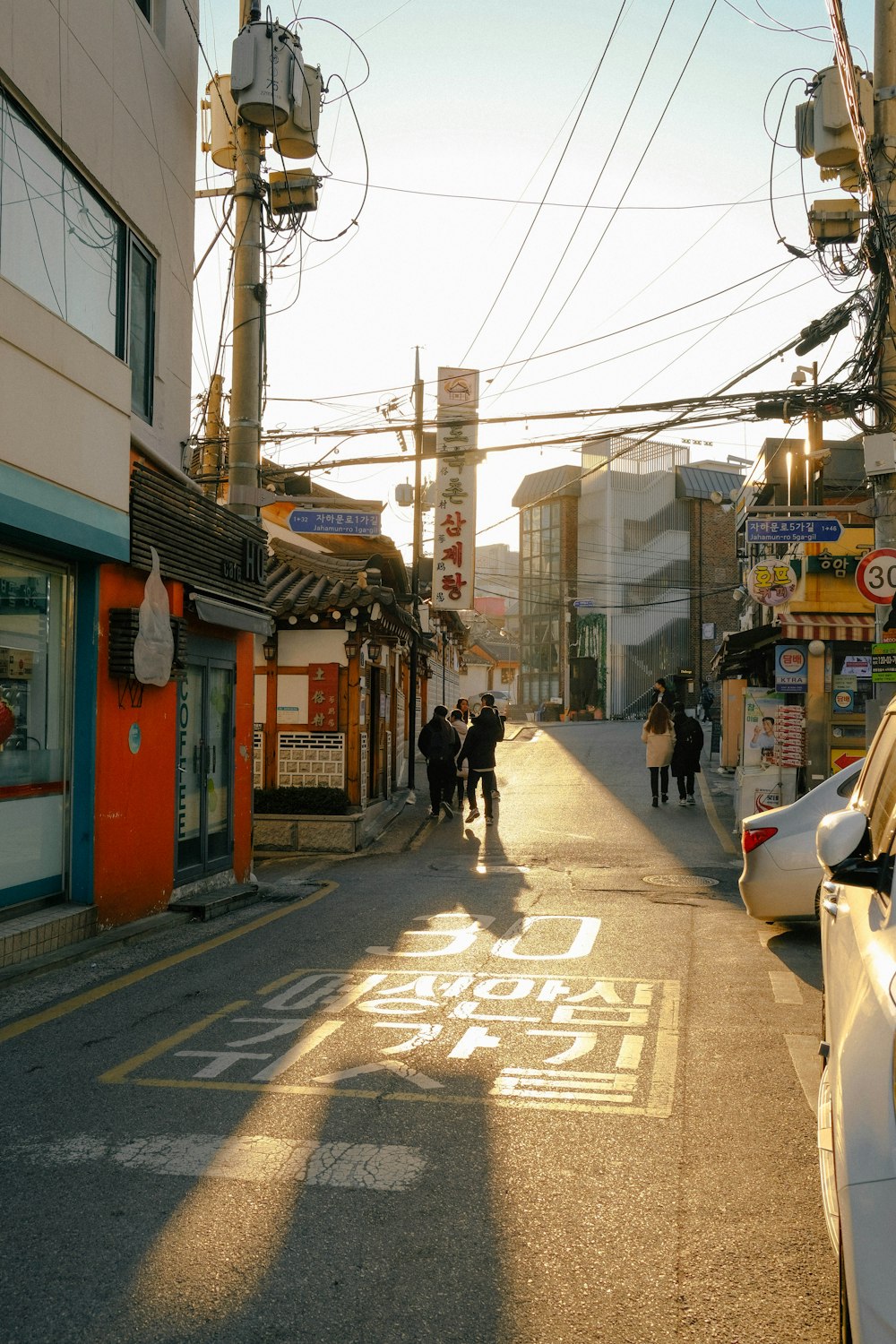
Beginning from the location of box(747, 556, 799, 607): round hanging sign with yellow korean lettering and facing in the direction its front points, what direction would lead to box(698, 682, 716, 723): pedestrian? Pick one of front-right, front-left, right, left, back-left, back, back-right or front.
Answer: back

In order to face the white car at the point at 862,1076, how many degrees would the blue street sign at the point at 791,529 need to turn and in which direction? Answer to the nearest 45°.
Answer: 0° — it already faces it

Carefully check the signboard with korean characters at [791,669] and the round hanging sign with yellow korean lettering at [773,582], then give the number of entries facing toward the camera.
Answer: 2

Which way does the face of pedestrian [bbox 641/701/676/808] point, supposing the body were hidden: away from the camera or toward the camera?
away from the camera

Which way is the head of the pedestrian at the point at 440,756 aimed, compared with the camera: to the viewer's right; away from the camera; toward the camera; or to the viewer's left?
away from the camera

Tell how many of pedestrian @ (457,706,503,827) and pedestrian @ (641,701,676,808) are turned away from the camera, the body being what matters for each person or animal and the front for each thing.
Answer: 2

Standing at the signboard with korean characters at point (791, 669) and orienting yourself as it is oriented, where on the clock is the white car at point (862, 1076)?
The white car is roughly at 12 o'clock from the signboard with korean characters.

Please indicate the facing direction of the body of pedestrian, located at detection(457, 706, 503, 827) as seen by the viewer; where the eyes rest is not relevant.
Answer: away from the camera
